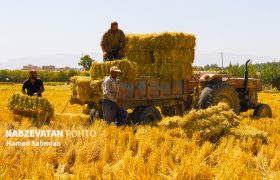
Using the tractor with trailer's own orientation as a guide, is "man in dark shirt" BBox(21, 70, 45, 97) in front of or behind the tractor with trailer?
behind

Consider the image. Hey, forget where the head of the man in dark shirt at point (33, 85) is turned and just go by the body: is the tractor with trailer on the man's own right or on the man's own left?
on the man's own left

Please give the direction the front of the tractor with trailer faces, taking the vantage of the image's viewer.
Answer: facing to the right of the viewer

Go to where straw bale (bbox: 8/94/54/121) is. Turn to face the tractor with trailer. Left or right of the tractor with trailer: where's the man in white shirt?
right

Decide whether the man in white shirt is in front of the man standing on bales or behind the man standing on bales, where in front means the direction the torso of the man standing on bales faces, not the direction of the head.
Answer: in front

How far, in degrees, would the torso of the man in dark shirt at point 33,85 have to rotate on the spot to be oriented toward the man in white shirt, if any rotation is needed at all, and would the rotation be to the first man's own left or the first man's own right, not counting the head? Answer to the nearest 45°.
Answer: approximately 45° to the first man's own left

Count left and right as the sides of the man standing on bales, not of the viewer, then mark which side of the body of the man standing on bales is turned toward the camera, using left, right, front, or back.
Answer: front

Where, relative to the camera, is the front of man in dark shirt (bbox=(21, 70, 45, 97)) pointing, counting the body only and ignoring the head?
toward the camera

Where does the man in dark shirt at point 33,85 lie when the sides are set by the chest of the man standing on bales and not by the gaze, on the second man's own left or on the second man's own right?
on the second man's own right

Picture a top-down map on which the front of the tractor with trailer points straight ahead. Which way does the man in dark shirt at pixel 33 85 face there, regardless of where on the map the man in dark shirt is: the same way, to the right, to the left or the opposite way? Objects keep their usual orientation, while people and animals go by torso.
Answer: to the right

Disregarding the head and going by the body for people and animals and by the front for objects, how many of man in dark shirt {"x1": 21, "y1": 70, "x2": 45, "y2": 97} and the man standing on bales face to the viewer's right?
0
